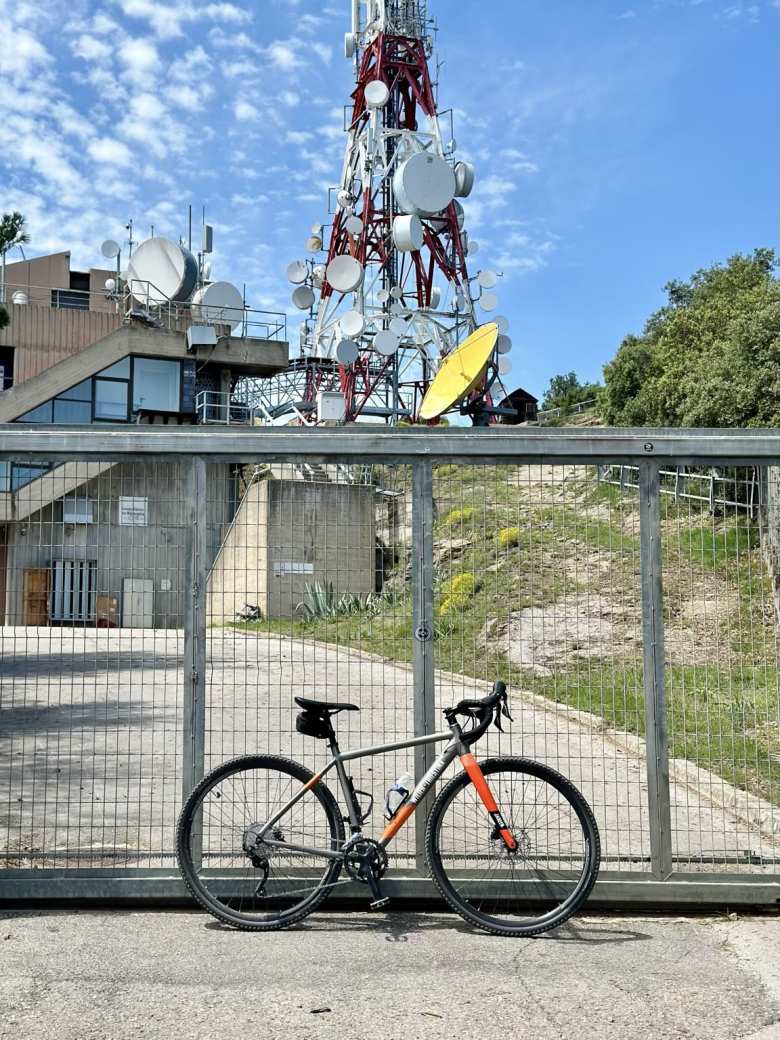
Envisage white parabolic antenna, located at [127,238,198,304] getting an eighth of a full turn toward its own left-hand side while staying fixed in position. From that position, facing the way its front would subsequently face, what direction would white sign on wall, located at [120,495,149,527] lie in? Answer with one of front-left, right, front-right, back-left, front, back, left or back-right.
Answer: front

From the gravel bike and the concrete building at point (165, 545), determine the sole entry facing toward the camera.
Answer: the concrete building

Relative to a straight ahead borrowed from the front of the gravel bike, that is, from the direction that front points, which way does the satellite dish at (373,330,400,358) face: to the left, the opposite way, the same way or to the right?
to the right

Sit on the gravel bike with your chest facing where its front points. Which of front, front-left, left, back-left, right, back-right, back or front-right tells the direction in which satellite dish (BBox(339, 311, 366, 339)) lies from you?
left

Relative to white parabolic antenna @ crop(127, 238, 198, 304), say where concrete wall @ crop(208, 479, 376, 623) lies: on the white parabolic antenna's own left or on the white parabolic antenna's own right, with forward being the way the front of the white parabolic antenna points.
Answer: on the white parabolic antenna's own left

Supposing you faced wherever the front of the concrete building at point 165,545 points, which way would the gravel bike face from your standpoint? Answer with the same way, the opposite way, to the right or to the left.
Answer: to the left

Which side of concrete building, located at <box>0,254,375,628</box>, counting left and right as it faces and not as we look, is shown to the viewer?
front

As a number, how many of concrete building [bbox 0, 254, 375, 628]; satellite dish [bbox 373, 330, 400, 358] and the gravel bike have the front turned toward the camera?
2

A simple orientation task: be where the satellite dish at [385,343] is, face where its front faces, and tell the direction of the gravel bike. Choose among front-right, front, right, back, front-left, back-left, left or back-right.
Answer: front

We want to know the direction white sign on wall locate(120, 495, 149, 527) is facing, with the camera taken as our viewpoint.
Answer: facing the viewer

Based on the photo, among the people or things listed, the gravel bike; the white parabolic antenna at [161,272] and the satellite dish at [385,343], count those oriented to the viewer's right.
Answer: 1

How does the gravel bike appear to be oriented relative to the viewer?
to the viewer's right

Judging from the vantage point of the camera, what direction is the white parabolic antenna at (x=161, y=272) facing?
facing the viewer and to the left of the viewer
